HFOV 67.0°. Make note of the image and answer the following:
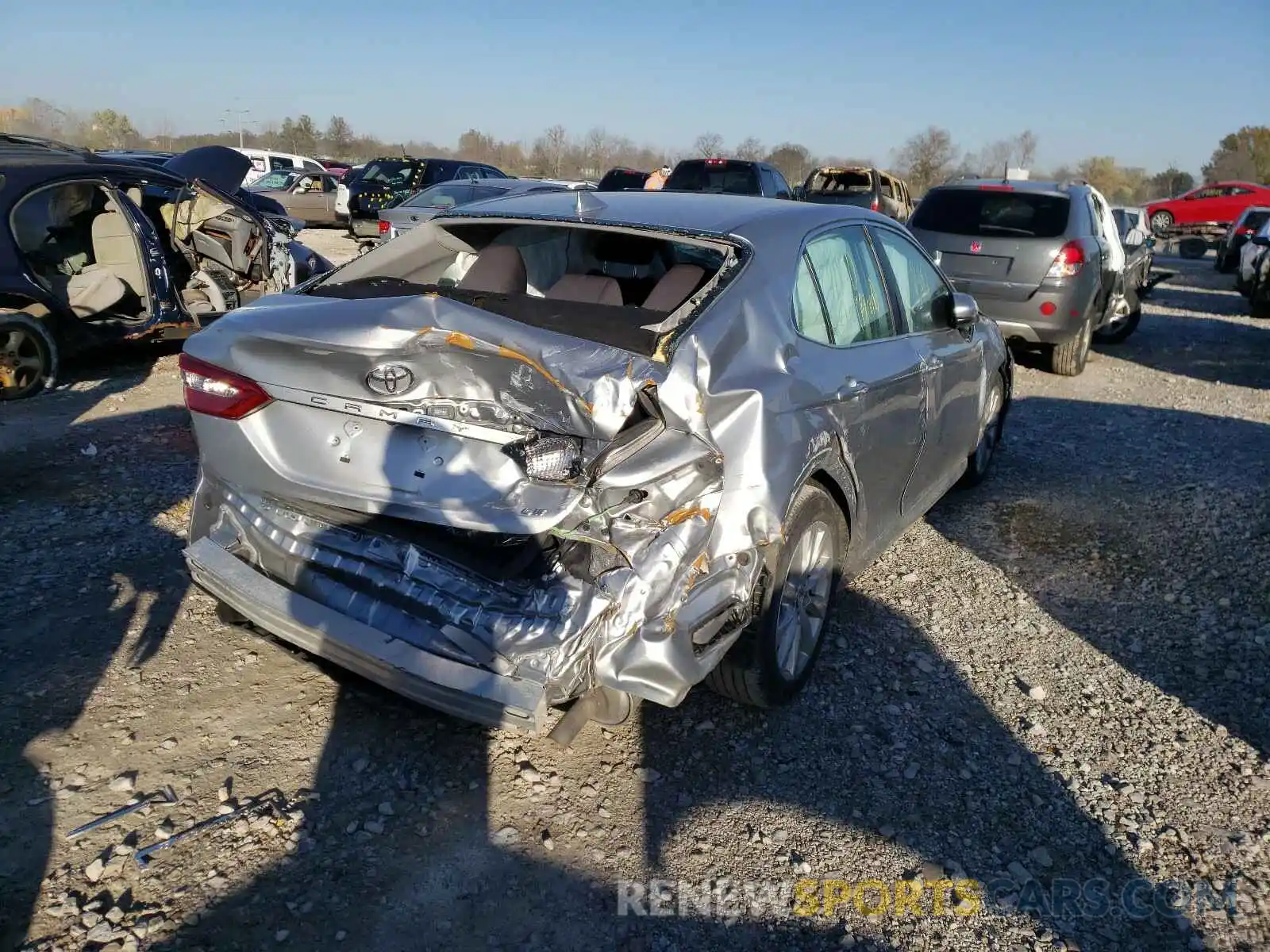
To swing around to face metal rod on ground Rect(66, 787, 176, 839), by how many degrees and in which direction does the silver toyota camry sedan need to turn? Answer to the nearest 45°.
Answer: approximately 135° to its left

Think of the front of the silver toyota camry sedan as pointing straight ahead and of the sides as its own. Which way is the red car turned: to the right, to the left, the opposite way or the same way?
to the left

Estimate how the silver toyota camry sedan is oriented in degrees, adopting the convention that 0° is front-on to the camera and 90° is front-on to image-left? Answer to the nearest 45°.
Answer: approximately 225°

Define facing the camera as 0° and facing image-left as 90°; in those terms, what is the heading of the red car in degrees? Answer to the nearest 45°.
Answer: approximately 90°

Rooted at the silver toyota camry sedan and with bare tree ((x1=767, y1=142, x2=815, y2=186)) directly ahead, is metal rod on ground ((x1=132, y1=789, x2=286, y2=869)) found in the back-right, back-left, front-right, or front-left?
back-left

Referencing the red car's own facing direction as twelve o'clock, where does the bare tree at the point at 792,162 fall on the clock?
The bare tree is roughly at 1 o'clock from the red car.
